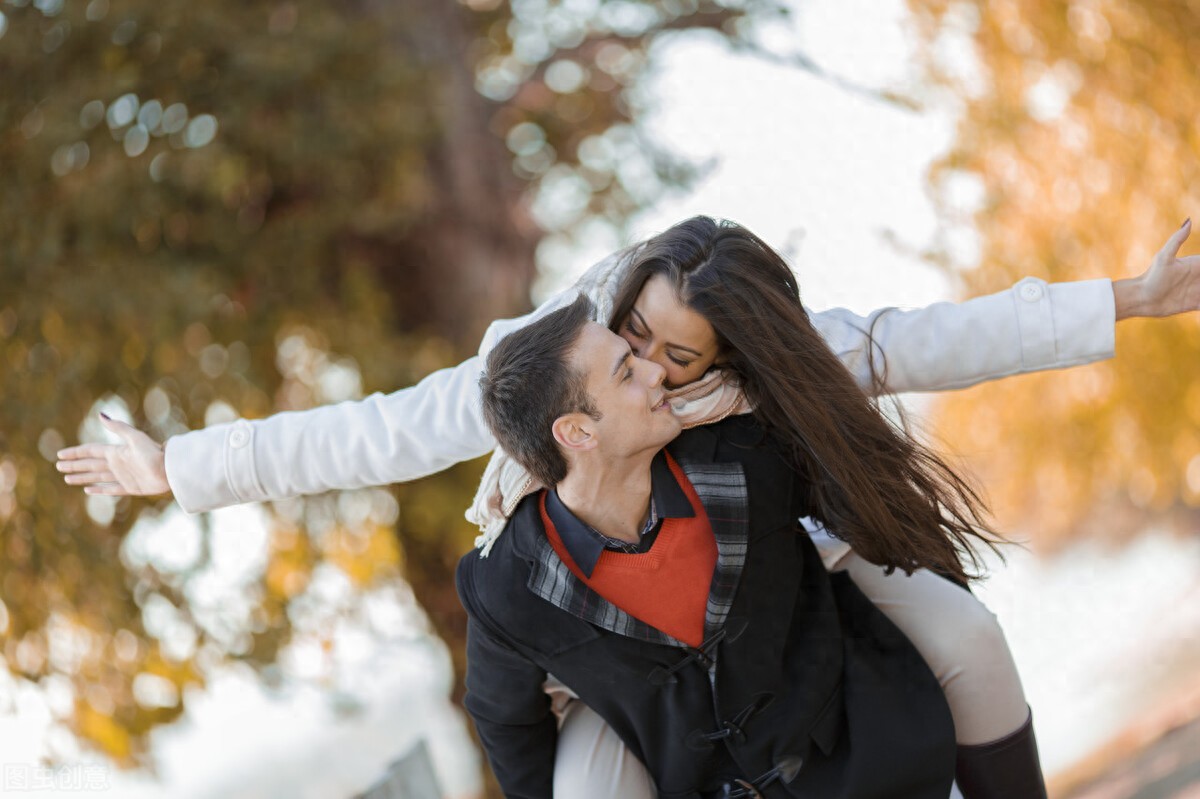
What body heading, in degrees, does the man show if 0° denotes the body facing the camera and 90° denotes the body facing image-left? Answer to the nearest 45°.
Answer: approximately 0°

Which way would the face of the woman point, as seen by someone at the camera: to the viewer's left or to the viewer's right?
to the viewer's left

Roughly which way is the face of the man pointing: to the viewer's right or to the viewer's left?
to the viewer's right
